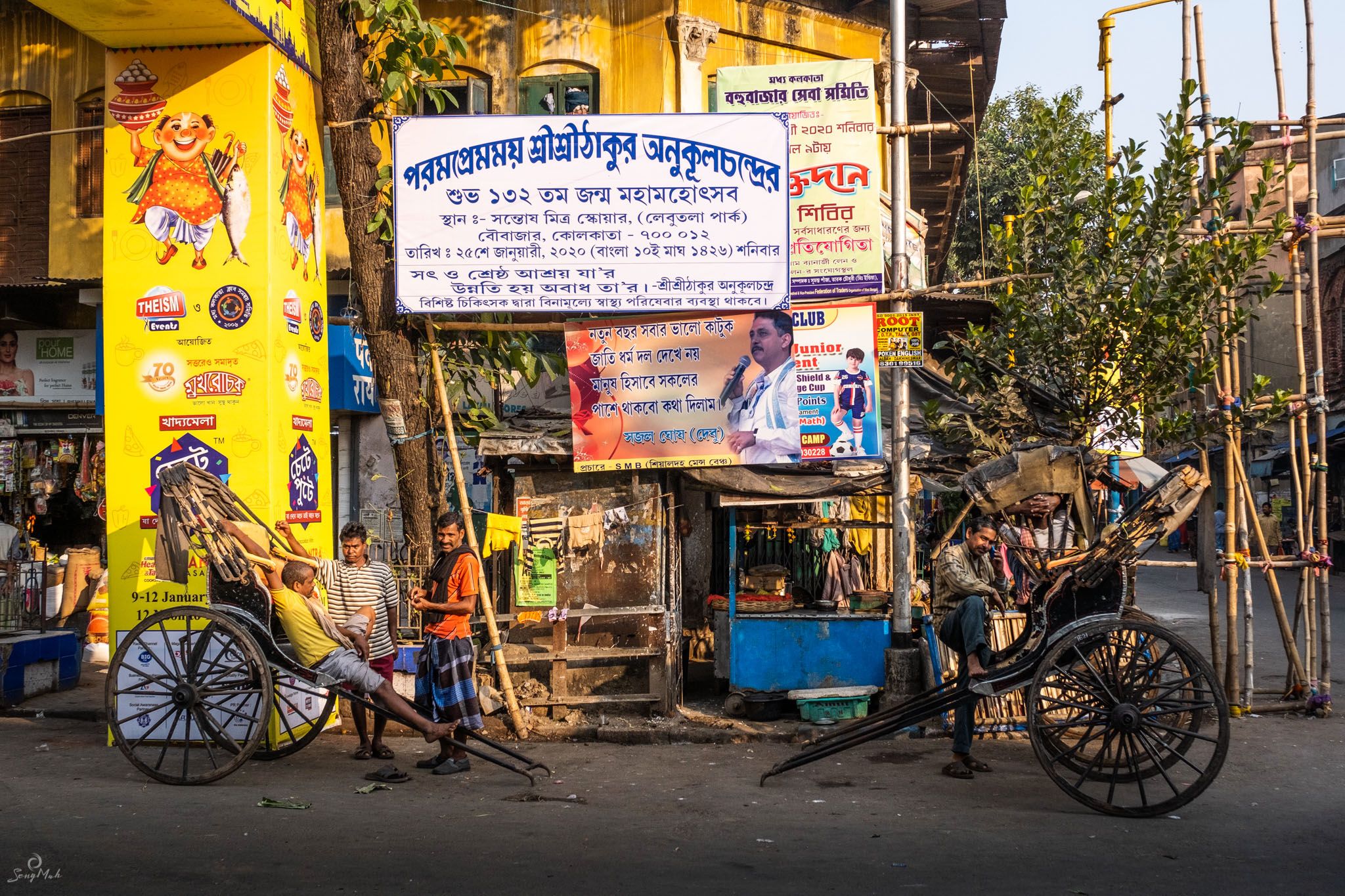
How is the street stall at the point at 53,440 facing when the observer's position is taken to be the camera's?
facing the viewer

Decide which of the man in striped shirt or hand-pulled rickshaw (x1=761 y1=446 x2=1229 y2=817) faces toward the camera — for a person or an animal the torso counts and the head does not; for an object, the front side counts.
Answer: the man in striped shirt

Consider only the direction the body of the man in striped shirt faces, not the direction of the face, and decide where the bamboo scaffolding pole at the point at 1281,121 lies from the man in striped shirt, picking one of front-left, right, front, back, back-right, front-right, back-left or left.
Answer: left

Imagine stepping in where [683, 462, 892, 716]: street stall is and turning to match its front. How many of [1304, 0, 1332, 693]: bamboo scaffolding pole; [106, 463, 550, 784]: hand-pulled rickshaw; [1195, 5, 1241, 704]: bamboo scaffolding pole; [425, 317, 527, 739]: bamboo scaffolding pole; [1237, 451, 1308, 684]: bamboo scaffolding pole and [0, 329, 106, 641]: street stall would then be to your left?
3

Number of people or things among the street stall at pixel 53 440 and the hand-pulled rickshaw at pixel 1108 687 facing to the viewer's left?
1

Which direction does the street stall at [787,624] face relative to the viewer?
toward the camera

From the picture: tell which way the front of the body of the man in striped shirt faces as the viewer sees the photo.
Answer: toward the camera

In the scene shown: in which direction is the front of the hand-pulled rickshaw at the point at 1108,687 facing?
to the viewer's left

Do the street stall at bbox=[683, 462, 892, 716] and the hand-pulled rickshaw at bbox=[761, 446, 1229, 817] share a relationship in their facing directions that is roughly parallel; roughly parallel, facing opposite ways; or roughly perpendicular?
roughly perpendicular

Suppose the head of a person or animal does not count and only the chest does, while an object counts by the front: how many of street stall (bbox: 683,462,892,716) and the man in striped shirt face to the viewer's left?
0

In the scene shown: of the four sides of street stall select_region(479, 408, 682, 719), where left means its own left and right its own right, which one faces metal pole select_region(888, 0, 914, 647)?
left

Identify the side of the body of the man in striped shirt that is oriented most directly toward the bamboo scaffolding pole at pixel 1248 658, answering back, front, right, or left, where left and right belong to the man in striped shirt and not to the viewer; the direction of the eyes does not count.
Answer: left

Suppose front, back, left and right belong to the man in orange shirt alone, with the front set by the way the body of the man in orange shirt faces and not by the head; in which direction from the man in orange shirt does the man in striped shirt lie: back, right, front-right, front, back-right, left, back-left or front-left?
right

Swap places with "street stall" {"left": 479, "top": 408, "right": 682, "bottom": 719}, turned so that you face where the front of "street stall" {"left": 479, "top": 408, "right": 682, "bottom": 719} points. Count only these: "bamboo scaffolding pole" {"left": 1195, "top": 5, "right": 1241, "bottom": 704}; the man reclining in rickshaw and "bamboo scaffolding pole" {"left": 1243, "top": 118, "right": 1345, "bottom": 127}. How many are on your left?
2
